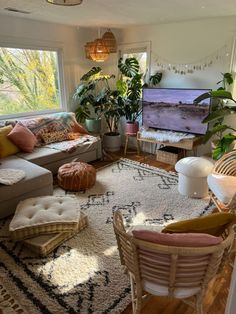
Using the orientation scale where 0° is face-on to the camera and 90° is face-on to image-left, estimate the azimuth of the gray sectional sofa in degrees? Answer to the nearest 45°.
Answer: approximately 315°

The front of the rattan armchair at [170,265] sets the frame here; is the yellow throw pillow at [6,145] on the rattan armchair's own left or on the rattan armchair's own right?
on the rattan armchair's own left

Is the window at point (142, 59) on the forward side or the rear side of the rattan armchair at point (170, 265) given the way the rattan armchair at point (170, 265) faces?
on the forward side

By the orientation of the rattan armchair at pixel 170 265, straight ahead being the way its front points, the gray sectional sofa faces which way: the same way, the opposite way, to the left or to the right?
to the right

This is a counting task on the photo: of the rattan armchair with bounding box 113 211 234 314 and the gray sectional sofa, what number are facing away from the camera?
1

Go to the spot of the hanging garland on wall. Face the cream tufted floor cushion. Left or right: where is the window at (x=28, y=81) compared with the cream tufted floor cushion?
right

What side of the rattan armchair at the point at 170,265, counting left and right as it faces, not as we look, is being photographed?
back

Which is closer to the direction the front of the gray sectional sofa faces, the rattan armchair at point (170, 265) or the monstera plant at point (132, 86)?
the rattan armchair

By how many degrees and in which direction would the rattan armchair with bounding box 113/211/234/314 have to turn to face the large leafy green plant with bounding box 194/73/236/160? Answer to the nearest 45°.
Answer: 0° — it already faces it

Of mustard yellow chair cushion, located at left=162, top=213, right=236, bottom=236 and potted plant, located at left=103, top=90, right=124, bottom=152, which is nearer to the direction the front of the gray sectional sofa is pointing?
the mustard yellow chair cushion

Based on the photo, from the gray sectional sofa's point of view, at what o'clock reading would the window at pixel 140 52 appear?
The window is roughly at 9 o'clock from the gray sectional sofa.

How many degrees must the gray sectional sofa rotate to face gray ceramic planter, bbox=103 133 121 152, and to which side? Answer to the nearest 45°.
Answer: approximately 90° to its left

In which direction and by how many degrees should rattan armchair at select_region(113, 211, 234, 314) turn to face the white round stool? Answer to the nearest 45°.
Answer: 0° — it already faces it

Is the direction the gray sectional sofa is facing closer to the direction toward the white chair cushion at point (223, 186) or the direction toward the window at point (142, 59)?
the white chair cushion

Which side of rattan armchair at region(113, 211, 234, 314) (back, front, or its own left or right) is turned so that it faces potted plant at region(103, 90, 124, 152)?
front

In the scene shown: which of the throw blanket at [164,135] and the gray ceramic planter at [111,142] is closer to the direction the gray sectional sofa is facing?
the throw blanket

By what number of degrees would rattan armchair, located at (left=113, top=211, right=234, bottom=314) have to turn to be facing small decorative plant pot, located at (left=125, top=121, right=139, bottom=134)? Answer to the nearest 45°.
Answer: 0° — it already faces it

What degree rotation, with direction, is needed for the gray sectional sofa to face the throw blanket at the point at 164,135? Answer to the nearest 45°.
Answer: approximately 45° to its left

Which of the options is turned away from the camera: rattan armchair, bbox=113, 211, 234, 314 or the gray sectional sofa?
the rattan armchair

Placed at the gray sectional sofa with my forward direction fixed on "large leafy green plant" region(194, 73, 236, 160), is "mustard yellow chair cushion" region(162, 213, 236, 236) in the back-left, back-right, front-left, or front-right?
front-right
